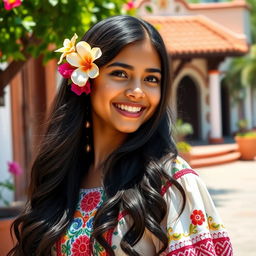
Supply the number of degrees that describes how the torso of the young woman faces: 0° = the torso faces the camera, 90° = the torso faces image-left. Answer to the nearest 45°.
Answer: approximately 45°

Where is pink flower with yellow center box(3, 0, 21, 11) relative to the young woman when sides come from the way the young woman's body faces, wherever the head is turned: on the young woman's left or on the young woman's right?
on the young woman's right

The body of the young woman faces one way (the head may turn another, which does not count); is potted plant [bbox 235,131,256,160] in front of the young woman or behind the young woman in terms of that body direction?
behind
